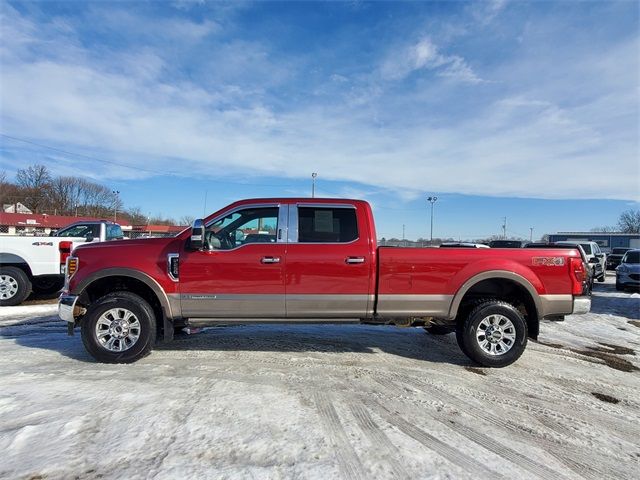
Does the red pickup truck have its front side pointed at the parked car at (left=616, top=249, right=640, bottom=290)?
no

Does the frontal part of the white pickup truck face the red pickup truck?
no

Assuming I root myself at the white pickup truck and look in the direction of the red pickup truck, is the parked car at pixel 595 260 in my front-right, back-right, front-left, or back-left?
front-left

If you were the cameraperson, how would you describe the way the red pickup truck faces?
facing to the left of the viewer

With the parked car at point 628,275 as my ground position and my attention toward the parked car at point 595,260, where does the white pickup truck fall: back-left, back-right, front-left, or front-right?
back-left

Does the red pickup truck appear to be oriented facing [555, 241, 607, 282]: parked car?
no

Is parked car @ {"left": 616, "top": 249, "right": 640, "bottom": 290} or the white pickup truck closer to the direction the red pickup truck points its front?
the white pickup truck

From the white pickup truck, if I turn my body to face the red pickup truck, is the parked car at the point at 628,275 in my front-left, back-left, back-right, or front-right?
front-left

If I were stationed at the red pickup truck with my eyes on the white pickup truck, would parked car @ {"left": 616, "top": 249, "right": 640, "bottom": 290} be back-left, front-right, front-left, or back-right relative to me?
back-right

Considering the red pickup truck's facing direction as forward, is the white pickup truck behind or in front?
in front
